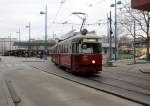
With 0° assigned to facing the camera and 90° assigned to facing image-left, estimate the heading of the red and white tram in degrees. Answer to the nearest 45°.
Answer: approximately 315°
